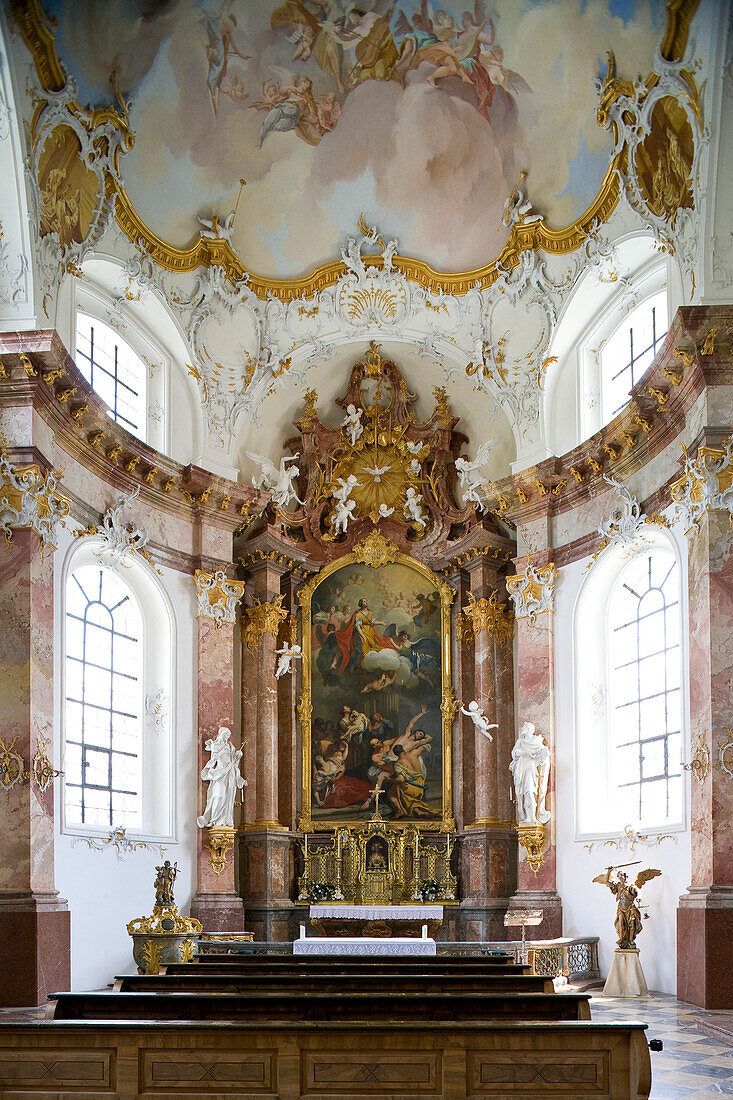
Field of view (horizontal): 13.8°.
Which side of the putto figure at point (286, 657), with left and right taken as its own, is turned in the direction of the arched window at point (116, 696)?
right

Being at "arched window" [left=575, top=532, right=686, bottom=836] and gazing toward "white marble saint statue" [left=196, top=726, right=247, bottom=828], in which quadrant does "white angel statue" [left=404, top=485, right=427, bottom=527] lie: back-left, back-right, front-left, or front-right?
front-right

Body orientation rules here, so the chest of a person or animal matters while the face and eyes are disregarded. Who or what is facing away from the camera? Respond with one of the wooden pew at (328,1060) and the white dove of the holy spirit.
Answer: the wooden pew

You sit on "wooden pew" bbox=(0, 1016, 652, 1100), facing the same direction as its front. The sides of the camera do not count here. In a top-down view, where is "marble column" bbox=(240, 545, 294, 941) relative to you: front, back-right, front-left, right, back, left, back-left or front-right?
front

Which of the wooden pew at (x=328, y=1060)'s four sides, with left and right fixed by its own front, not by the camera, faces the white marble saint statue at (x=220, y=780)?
front

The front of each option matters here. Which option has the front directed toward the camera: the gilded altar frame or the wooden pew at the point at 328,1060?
the gilded altar frame

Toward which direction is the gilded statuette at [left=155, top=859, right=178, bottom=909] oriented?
toward the camera

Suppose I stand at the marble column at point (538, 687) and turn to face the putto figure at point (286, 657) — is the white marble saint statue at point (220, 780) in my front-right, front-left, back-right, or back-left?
front-left

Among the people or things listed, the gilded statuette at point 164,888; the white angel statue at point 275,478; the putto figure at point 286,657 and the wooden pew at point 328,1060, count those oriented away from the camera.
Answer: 1

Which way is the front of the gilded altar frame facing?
toward the camera

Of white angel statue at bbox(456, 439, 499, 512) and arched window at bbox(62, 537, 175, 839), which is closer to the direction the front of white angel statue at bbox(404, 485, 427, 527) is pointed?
the arched window

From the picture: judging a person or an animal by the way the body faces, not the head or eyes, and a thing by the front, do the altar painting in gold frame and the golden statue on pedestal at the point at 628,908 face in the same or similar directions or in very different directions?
same or similar directions

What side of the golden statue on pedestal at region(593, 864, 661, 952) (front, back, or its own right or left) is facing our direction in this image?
front

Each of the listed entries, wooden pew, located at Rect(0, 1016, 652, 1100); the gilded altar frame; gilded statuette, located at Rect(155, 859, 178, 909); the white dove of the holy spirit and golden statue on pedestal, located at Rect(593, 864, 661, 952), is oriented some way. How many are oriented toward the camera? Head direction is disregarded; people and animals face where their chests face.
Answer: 4
